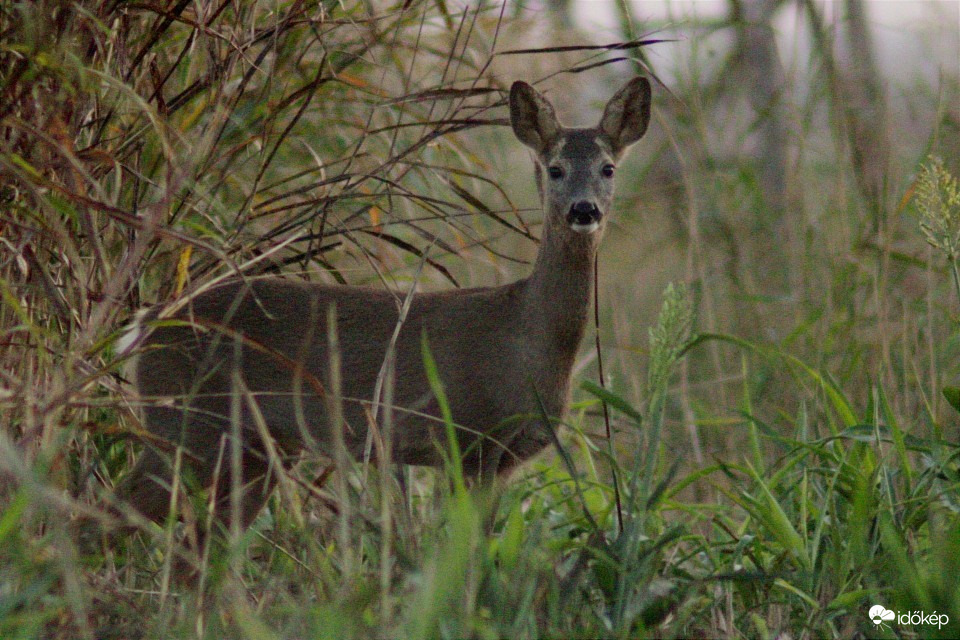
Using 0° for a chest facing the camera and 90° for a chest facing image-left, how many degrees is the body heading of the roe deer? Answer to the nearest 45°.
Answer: approximately 270°
